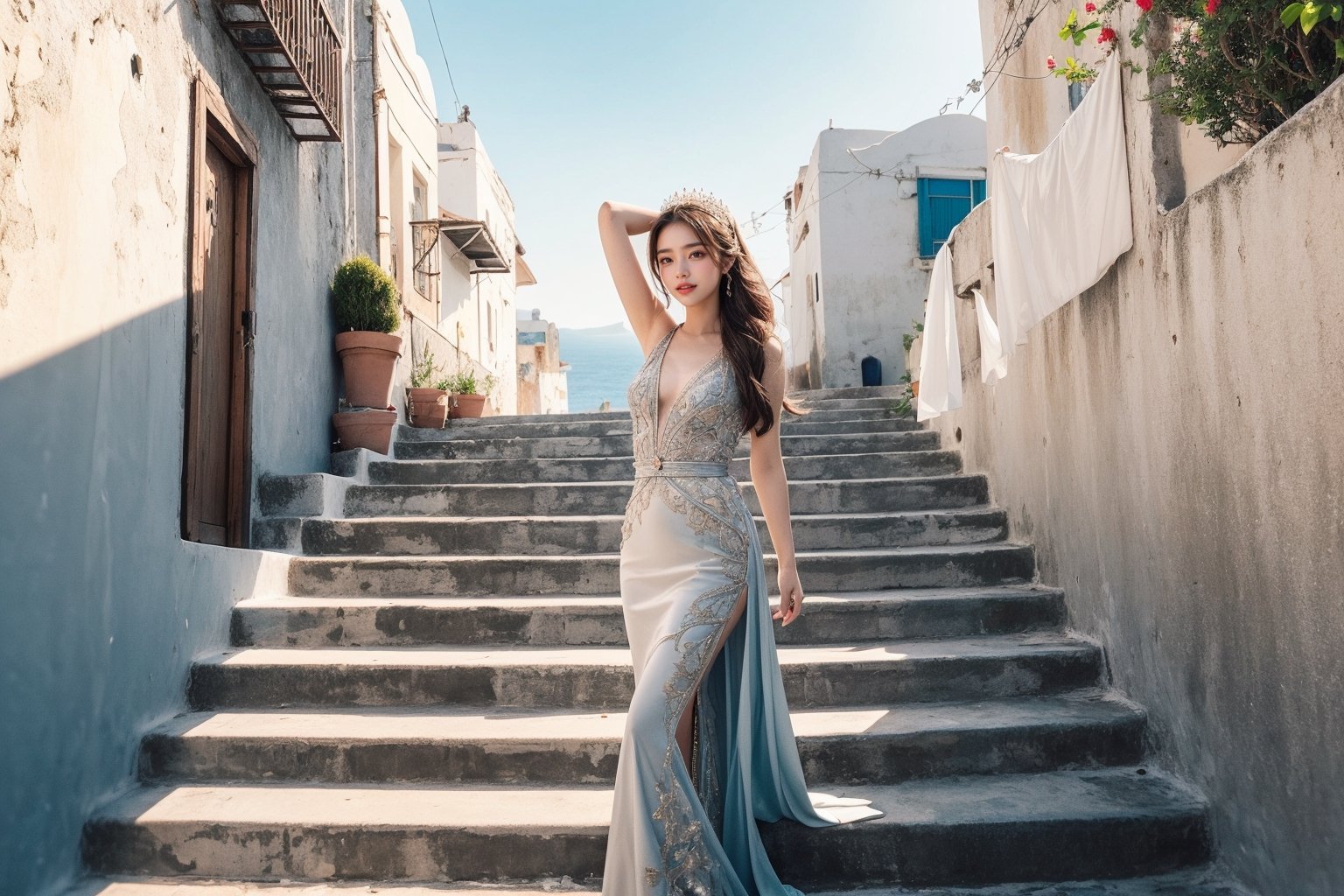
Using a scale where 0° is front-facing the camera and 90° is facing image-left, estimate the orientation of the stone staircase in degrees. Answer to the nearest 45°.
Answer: approximately 0°

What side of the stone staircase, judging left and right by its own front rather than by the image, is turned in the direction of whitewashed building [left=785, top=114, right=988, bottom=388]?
back

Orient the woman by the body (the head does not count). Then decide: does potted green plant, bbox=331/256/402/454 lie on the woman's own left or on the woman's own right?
on the woman's own right

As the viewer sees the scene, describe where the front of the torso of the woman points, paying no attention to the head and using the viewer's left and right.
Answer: facing the viewer and to the left of the viewer

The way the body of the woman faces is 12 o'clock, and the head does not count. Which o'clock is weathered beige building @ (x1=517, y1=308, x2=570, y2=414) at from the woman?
The weathered beige building is roughly at 4 o'clock from the woman.
